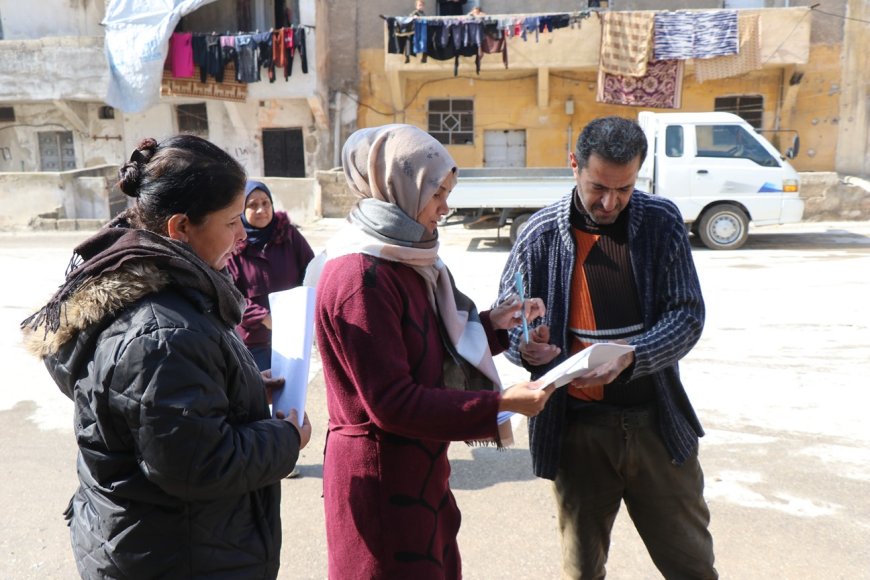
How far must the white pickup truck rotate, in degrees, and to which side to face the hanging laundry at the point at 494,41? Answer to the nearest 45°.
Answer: approximately 135° to its left

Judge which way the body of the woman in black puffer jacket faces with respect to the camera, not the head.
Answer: to the viewer's right

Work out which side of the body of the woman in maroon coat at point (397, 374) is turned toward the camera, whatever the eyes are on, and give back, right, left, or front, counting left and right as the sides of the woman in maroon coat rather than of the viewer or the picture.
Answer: right

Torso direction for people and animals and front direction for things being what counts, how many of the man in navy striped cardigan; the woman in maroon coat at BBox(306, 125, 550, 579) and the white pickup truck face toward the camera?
1

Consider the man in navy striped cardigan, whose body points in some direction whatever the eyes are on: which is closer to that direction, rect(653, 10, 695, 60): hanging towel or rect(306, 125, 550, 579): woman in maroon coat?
the woman in maroon coat

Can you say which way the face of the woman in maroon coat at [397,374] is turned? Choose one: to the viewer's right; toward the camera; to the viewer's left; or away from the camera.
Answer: to the viewer's right

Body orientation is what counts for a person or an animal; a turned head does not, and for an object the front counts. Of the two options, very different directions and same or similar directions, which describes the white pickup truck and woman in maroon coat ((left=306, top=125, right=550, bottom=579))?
same or similar directions

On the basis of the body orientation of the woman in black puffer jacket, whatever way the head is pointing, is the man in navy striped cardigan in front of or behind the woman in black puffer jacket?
in front

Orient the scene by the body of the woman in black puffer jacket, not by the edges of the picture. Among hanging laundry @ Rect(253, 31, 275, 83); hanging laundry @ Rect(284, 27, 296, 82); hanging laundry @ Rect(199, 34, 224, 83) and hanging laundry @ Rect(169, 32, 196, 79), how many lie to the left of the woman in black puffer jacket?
4

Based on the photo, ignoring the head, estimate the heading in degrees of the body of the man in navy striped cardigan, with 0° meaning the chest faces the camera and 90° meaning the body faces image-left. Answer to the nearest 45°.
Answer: approximately 0°

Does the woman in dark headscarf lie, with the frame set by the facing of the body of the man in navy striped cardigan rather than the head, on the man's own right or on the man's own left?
on the man's own right

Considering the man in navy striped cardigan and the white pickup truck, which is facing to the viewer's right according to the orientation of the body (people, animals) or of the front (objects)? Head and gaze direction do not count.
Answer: the white pickup truck

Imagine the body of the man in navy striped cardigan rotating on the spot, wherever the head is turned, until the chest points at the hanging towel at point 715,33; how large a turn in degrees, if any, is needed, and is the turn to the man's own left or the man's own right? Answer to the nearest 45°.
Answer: approximately 180°

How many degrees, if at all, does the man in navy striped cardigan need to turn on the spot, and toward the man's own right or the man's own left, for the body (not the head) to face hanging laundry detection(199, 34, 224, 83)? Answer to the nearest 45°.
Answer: approximately 135° to the man's own right
